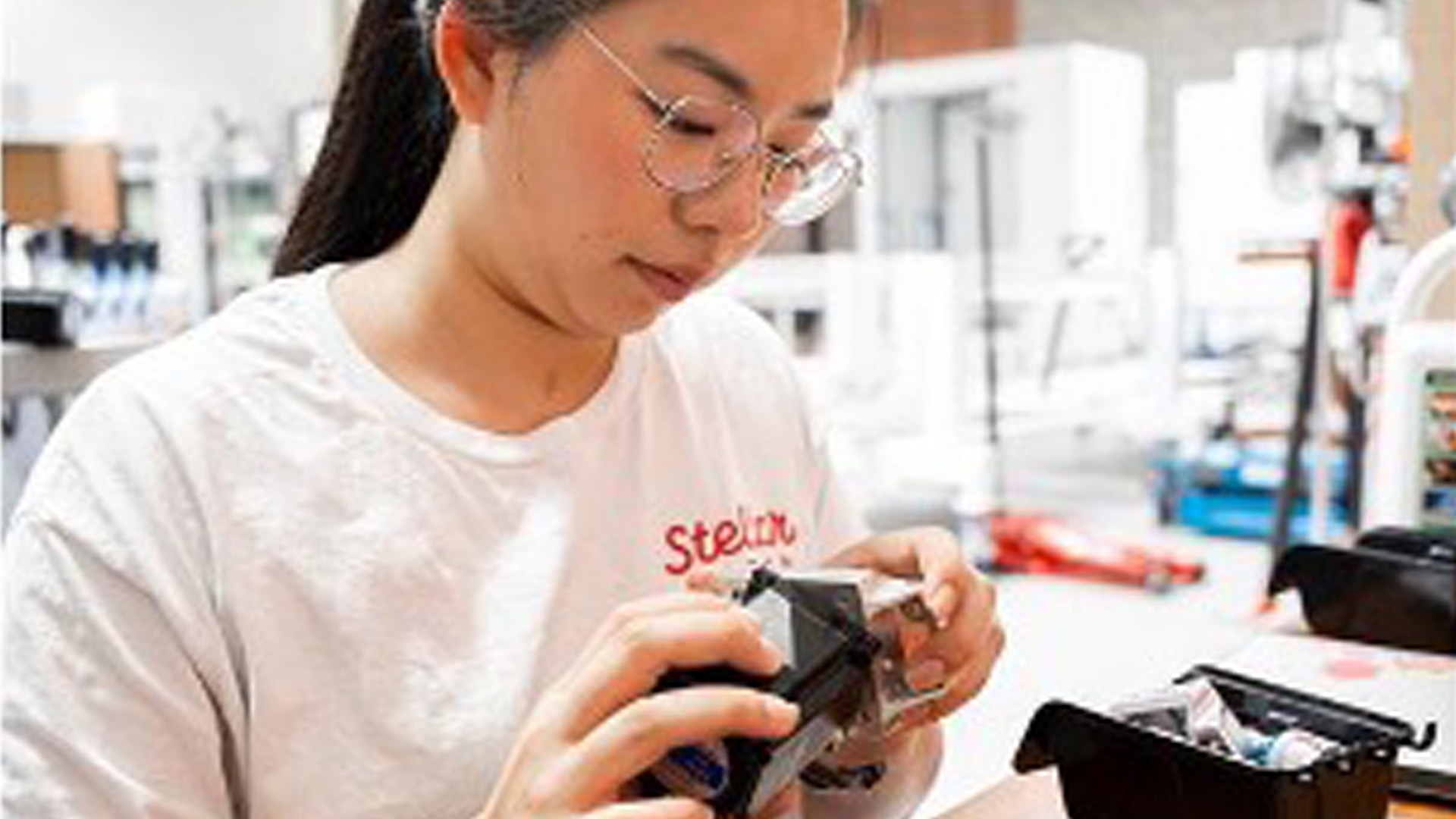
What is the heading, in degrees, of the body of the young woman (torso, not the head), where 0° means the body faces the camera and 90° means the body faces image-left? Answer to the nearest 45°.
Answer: approximately 315°

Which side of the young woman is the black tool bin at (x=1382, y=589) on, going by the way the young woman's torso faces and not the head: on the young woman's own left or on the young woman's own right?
on the young woman's own left

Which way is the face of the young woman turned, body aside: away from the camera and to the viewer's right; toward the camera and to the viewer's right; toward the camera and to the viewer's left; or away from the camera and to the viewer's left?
toward the camera and to the viewer's right
